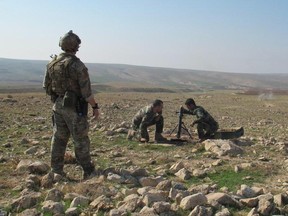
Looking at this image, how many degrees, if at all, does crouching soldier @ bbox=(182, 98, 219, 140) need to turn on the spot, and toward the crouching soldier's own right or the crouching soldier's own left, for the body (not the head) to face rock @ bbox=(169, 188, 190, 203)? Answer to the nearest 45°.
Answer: approximately 90° to the crouching soldier's own left

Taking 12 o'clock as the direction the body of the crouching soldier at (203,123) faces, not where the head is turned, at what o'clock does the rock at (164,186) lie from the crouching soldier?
The rock is roughly at 9 o'clock from the crouching soldier.

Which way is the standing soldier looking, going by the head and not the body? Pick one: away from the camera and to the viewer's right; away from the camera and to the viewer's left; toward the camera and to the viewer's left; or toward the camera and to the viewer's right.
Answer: away from the camera and to the viewer's right

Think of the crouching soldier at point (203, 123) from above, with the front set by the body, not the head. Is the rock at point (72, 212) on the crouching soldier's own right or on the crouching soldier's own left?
on the crouching soldier's own left

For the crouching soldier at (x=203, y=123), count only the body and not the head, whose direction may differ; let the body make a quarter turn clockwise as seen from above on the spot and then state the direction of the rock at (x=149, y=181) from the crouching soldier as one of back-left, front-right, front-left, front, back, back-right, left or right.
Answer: back

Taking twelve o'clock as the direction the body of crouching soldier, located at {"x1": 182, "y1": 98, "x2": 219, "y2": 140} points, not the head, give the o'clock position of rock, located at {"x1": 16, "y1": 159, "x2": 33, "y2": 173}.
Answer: The rock is roughly at 10 o'clock from the crouching soldier.

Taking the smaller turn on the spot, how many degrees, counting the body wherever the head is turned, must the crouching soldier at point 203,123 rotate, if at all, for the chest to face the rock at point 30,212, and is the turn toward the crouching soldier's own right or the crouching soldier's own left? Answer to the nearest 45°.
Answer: approximately 90° to the crouching soldier's own left

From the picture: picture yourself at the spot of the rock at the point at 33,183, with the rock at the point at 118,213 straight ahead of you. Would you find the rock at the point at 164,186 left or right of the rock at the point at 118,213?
left

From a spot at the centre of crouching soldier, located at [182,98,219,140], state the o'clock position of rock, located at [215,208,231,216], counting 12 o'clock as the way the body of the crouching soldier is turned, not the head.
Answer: The rock is roughly at 9 o'clock from the crouching soldier.

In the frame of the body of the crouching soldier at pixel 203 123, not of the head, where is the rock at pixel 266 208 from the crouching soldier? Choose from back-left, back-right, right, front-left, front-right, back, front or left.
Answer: left

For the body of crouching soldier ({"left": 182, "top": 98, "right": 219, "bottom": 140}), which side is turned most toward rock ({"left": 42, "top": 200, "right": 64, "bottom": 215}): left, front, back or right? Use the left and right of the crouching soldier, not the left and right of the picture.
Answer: left

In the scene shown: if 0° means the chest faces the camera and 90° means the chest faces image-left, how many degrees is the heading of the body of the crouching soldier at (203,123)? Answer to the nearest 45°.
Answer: approximately 90°

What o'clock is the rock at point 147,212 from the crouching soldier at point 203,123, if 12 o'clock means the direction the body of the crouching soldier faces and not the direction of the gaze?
The rock is roughly at 9 o'clock from the crouching soldier.

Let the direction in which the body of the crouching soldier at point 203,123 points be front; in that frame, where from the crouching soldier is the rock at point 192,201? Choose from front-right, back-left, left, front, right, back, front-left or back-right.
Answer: left

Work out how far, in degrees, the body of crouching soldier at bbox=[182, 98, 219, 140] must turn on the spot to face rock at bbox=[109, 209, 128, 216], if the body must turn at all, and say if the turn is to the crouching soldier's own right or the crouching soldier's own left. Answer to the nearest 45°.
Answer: approximately 90° to the crouching soldier's own left

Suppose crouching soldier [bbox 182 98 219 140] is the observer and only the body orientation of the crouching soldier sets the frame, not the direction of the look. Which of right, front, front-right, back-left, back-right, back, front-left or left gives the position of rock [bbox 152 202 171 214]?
left

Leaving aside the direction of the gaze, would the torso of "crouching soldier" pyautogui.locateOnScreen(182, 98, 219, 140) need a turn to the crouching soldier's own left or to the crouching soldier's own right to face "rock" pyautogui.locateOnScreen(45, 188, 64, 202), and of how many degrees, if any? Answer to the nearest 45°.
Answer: approximately 90° to the crouching soldier's own left
